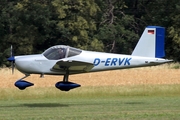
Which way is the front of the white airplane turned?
to the viewer's left
